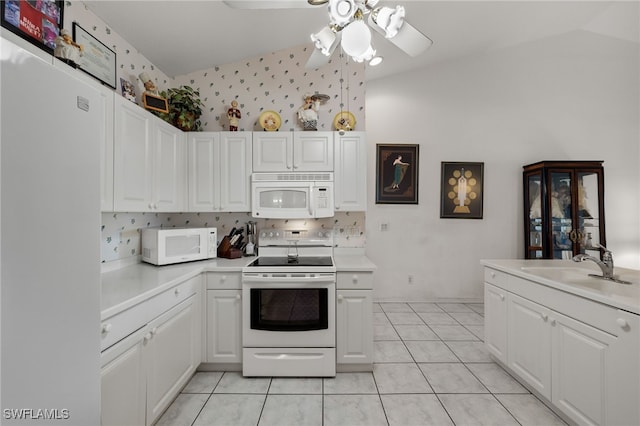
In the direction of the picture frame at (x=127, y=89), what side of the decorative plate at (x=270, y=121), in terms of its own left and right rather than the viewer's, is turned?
right

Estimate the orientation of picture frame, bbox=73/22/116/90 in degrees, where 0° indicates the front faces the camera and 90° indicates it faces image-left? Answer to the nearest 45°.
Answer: approximately 315°

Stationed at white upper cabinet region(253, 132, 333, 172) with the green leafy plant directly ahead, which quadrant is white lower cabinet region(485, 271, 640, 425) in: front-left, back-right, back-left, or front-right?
back-left

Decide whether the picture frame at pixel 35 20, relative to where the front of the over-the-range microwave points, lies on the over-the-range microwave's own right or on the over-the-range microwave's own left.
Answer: on the over-the-range microwave's own right

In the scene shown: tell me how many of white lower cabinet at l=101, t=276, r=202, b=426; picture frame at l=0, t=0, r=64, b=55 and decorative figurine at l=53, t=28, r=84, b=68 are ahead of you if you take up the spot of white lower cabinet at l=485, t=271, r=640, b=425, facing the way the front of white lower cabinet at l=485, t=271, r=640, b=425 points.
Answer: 3

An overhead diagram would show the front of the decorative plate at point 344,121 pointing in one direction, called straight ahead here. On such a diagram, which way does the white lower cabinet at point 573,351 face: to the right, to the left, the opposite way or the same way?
to the right

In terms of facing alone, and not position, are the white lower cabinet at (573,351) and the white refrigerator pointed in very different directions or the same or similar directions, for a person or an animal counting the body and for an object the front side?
very different directions

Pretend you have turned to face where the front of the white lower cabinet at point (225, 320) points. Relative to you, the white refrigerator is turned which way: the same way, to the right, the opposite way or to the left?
to the left

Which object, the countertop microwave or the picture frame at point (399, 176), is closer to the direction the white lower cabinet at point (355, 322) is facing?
the countertop microwave

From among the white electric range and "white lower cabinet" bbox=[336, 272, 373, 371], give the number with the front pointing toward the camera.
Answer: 2

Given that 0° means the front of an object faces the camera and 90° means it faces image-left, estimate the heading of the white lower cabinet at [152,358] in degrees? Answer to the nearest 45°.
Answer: approximately 315°
